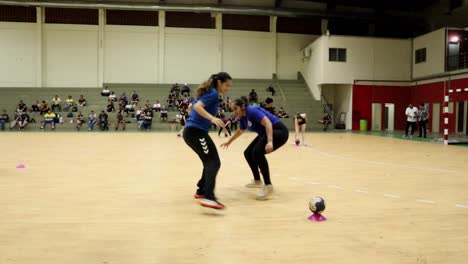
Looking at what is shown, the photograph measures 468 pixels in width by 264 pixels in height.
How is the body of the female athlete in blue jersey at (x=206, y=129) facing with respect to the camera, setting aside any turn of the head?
to the viewer's right

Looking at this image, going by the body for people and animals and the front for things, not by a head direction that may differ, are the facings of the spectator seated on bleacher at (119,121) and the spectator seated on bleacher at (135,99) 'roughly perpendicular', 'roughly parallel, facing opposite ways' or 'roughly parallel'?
roughly parallel

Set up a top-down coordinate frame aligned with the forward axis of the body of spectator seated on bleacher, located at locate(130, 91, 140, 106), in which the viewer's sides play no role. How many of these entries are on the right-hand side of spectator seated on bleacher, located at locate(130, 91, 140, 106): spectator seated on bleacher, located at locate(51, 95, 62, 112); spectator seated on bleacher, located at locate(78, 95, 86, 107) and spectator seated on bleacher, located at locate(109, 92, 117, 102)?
3

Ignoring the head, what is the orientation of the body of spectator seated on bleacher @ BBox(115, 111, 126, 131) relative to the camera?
toward the camera

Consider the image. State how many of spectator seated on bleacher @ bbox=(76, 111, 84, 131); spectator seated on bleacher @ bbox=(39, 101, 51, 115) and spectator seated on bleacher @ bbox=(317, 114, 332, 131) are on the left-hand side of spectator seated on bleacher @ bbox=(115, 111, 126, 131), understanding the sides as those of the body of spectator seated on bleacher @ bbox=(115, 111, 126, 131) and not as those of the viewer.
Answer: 1

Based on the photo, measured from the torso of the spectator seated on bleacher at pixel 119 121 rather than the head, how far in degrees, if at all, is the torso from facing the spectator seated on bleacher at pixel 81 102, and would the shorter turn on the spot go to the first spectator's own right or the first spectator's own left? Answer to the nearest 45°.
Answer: approximately 135° to the first spectator's own right

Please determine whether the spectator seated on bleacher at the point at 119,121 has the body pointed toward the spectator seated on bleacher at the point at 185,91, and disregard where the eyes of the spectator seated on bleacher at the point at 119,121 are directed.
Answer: no

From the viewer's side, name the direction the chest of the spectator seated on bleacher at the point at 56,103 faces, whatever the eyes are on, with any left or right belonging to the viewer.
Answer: facing the viewer

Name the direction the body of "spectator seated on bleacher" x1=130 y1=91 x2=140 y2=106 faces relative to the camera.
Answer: toward the camera

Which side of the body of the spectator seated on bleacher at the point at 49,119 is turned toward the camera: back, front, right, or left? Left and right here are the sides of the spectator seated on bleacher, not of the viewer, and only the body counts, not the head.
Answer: front

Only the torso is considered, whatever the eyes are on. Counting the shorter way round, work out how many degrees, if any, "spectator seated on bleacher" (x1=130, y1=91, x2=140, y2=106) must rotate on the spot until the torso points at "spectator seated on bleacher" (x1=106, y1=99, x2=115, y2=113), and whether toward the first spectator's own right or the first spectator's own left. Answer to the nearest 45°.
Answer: approximately 45° to the first spectator's own right

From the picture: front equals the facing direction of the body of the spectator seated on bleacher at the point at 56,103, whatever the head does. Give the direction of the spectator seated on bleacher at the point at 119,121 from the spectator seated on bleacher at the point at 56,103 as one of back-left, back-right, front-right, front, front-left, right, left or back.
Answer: front-left

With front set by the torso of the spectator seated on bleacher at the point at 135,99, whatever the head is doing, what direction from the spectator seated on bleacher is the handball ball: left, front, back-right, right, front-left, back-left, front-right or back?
front

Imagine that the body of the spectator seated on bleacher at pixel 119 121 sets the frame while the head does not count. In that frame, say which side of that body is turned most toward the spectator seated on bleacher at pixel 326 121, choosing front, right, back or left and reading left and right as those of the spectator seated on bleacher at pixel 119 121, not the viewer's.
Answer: left

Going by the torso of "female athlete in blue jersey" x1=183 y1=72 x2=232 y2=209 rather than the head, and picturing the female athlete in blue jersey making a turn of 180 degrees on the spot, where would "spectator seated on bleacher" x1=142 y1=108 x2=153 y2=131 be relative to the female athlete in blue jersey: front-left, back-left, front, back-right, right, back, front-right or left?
right
